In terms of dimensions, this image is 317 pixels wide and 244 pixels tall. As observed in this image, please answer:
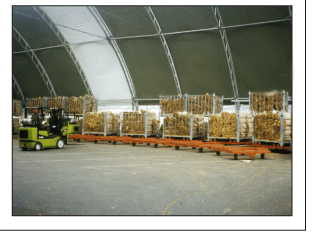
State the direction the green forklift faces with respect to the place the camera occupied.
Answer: facing away from the viewer and to the right of the viewer

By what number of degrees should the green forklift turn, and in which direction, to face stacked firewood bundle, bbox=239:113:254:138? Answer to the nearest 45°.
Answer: approximately 45° to its right

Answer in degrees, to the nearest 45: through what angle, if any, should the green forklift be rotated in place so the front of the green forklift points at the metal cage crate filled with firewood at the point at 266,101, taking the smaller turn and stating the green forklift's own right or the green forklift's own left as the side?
approximately 45° to the green forklift's own right

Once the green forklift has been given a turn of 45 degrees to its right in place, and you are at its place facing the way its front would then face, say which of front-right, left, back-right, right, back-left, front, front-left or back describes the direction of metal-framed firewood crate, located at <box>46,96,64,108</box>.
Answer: left

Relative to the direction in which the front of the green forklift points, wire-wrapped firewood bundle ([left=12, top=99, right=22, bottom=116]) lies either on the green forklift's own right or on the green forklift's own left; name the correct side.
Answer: on the green forklift's own left

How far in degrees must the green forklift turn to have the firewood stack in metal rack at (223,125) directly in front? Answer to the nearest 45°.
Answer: approximately 45° to its right

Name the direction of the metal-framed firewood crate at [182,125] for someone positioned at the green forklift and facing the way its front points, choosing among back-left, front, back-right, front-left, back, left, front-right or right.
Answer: front-right

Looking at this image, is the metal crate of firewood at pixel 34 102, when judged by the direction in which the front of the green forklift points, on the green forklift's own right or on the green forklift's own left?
on the green forklift's own left

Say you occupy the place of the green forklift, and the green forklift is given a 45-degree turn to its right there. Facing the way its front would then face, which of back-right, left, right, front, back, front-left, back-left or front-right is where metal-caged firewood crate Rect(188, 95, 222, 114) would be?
front
